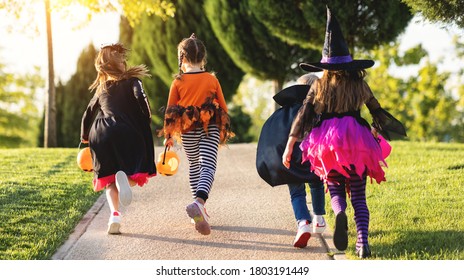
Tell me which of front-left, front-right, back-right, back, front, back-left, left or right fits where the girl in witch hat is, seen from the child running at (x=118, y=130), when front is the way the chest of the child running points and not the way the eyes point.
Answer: back-right

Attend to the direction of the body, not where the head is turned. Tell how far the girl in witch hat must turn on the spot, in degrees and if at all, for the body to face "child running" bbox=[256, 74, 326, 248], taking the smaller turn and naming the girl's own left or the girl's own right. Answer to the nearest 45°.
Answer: approximately 45° to the girl's own left

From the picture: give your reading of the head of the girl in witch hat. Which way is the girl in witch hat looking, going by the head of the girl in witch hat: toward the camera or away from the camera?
away from the camera

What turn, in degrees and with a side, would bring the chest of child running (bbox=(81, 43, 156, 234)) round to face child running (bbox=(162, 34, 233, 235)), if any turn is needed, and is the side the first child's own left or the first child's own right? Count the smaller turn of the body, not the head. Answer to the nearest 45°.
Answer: approximately 90° to the first child's own right

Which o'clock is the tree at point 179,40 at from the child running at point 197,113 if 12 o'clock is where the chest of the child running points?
The tree is roughly at 12 o'clock from the child running.

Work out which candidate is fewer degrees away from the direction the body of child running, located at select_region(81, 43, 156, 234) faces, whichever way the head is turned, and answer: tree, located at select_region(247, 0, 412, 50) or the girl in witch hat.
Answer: the tree

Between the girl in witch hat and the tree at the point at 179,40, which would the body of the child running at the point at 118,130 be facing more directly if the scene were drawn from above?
the tree

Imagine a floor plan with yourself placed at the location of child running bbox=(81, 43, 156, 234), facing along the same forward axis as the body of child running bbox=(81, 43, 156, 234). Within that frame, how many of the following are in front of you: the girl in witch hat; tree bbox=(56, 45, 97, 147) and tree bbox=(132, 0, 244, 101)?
2

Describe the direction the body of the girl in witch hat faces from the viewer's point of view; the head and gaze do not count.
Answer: away from the camera

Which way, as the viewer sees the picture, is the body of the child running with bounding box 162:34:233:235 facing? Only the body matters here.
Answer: away from the camera

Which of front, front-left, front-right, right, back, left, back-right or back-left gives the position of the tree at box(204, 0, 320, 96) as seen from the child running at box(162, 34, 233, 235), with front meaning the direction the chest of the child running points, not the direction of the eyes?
front

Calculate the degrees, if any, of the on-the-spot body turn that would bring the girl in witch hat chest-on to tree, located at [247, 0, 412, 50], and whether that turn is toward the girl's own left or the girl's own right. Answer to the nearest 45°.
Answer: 0° — they already face it

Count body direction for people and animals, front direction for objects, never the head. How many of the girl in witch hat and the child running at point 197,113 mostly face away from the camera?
2

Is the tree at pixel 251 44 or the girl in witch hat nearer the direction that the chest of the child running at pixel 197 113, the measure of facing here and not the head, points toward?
the tree

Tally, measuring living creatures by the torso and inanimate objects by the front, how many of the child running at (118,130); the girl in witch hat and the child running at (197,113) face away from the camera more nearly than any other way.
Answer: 3

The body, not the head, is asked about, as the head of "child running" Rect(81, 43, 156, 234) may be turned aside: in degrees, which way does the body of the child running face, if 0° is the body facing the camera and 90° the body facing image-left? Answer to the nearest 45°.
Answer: approximately 180°
